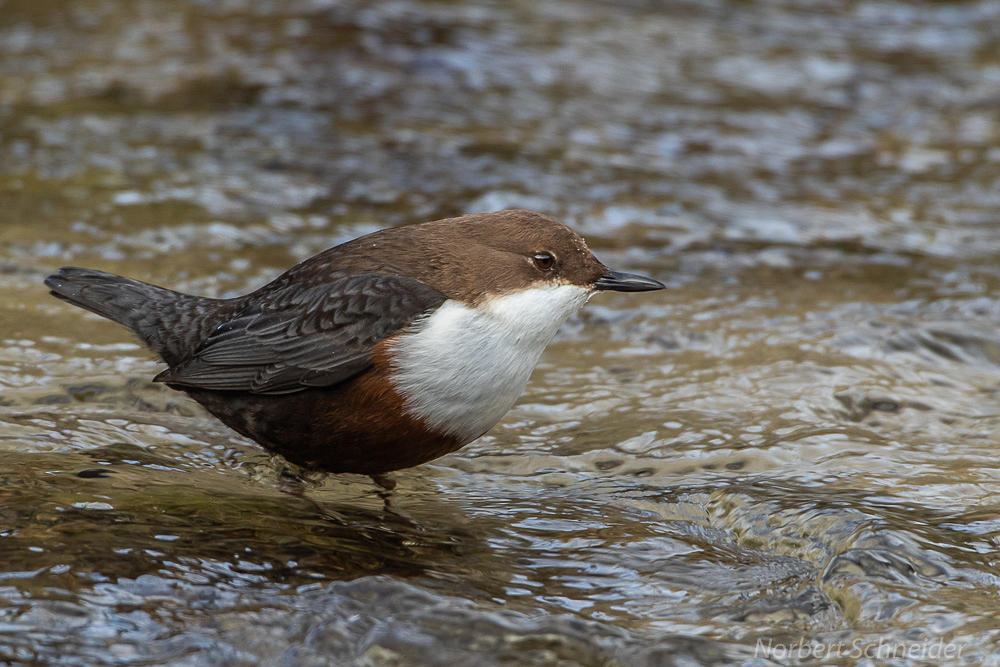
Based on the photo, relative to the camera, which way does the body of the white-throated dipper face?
to the viewer's right
